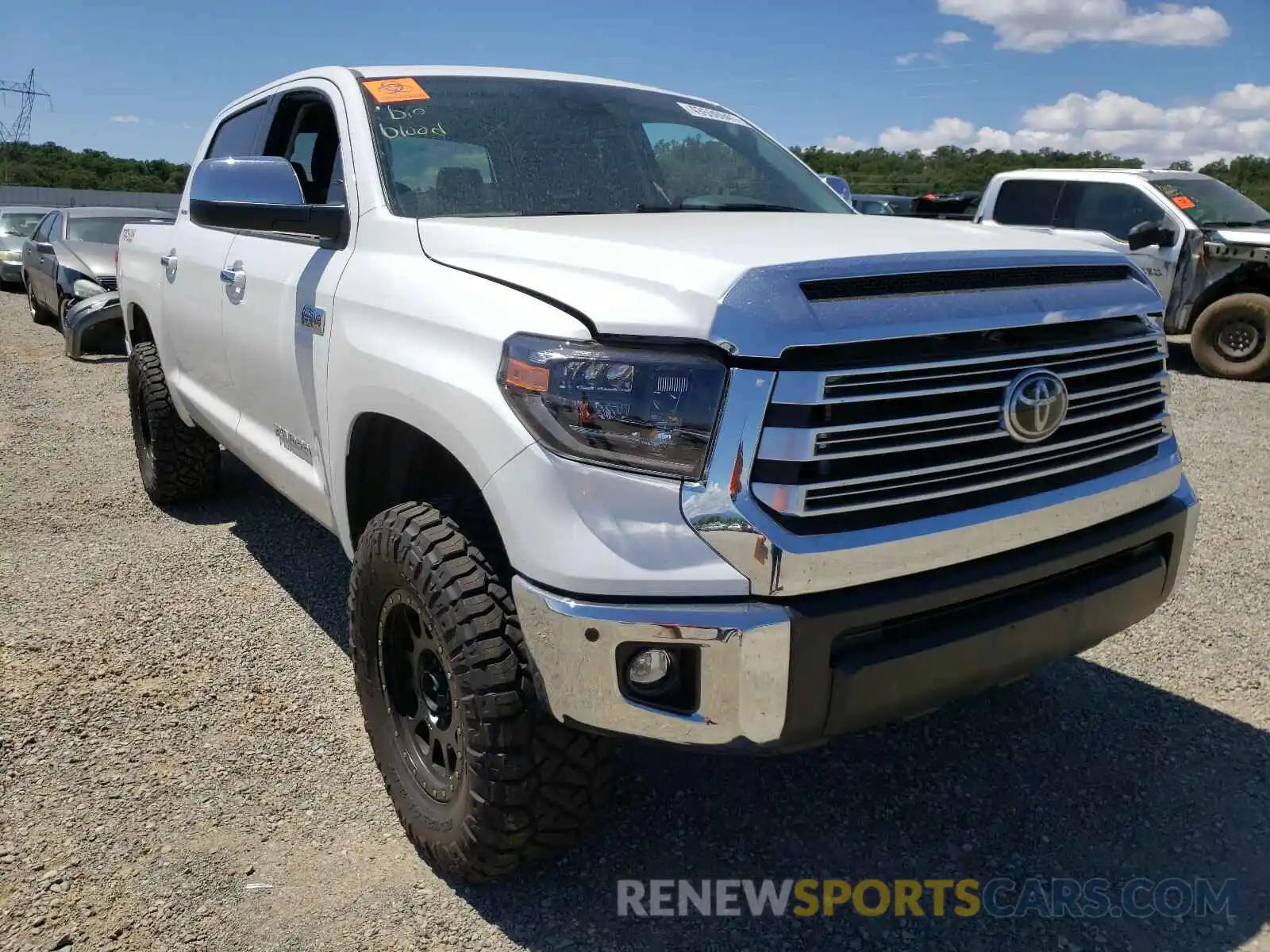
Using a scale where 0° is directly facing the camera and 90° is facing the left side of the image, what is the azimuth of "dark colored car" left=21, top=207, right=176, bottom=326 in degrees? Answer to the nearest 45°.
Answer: approximately 315°

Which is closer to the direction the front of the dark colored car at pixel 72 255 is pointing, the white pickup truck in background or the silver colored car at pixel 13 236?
the white pickup truck in background

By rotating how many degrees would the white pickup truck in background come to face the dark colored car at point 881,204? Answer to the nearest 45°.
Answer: approximately 180°

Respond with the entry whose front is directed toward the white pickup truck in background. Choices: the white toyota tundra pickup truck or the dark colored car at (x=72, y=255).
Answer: the dark colored car

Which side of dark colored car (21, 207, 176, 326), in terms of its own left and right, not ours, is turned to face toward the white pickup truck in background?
front

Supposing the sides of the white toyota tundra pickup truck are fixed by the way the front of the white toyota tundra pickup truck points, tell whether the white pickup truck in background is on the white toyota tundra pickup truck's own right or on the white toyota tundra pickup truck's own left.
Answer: on the white toyota tundra pickup truck's own left

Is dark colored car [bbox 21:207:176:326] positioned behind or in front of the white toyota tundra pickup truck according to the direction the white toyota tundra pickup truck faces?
behind

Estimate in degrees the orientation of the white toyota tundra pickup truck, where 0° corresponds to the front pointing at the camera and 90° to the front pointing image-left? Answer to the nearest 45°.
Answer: approximately 315°

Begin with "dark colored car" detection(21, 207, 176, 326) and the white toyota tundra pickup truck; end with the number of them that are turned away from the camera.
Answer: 0

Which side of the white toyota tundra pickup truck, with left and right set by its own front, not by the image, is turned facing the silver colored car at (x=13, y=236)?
back

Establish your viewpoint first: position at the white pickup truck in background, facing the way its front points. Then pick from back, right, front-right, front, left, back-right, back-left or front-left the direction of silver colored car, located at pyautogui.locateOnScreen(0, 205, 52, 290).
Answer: back-right

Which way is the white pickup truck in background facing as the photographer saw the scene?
facing the viewer and to the right of the viewer

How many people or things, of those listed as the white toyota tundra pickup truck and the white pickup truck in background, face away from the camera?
0
